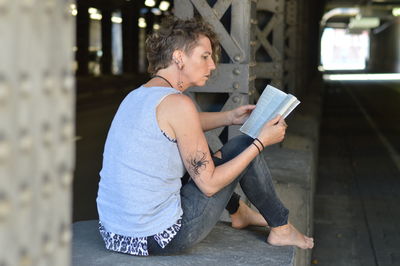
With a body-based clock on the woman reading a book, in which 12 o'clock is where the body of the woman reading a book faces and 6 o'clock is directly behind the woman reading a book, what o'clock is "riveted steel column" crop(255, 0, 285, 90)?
The riveted steel column is roughly at 11 o'clock from the woman reading a book.

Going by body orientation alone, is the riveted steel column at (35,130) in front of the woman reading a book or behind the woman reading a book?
behind

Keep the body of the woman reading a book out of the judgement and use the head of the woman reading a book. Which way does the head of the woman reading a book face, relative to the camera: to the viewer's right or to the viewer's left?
to the viewer's right

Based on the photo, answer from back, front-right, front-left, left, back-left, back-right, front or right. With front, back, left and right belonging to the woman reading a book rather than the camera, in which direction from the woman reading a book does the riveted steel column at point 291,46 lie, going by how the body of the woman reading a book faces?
front-left

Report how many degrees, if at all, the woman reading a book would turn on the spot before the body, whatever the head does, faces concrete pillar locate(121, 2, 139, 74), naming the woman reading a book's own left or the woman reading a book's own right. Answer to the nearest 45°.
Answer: approximately 45° to the woman reading a book's own left

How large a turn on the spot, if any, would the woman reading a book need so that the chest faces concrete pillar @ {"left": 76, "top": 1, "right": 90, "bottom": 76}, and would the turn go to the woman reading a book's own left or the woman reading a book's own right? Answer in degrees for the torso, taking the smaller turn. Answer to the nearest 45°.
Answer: approximately 45° to the woman reading a book's own left

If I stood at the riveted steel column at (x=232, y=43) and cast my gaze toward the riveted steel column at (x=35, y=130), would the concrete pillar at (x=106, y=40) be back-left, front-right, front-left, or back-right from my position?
back-right

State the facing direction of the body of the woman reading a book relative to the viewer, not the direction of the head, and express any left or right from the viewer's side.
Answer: facing away from the viewer and to the right of the viewer
